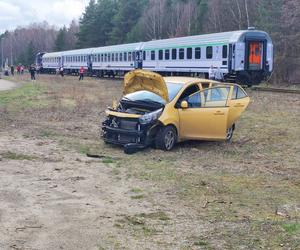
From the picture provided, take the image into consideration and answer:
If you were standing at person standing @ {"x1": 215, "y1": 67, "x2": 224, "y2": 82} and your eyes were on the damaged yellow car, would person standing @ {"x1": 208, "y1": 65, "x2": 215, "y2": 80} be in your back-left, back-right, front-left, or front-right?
back-right

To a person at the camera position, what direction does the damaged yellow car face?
facing the viewer and to the left of the viewer

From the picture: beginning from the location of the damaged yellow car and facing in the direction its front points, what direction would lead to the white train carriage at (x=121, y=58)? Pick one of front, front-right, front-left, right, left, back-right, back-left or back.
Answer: back-right

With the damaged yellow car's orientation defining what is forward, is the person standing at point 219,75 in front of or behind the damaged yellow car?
behind

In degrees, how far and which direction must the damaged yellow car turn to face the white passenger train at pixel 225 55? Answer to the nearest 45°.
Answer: approximately 135° to its right

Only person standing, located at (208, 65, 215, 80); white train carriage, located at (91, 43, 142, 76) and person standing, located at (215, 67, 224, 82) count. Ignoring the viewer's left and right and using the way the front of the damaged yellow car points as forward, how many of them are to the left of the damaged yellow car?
0

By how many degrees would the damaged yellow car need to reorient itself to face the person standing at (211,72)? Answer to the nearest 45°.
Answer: approximately 135° to its right
